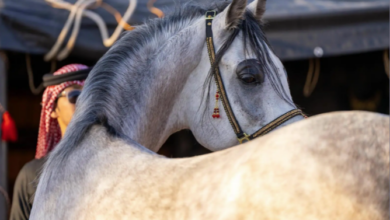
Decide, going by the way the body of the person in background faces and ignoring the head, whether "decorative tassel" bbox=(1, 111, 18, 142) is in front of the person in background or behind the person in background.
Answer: behind

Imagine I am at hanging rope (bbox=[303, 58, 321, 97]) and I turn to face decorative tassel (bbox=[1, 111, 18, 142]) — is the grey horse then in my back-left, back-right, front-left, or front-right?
front-left

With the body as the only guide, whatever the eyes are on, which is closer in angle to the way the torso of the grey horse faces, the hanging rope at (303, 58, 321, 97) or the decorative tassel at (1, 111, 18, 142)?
the decorative tassel

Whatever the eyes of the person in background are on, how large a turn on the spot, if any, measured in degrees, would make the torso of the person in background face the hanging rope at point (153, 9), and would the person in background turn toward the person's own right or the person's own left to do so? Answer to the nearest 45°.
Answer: approximately 90° to the person's own left

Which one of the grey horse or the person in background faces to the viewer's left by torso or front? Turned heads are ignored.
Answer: the grey horse

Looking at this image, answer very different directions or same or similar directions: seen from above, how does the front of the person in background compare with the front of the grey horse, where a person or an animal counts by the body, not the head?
very different directions

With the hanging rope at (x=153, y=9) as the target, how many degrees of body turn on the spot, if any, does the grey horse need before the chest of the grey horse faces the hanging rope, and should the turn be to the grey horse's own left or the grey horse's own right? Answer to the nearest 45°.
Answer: approximately 90° to the grey horse's own right

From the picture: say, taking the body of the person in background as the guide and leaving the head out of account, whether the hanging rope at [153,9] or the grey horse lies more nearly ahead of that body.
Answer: the grey horse

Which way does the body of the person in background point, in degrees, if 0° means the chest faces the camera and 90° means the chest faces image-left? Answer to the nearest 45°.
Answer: approximately 315°

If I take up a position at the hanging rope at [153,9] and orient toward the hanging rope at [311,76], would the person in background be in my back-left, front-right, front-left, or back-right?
back-right

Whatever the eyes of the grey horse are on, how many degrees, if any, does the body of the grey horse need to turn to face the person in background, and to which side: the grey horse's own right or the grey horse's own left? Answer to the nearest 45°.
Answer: approximately 45° to the grey horse's own right

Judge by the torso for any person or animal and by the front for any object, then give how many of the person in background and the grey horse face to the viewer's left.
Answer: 1

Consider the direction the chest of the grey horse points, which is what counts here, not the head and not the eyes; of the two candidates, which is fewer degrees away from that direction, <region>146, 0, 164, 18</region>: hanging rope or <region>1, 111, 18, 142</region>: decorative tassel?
the decorative tassel

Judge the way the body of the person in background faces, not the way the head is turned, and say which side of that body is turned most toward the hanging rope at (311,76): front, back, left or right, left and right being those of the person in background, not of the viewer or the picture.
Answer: left

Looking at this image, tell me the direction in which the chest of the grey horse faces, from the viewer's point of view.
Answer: to the viewer's left
